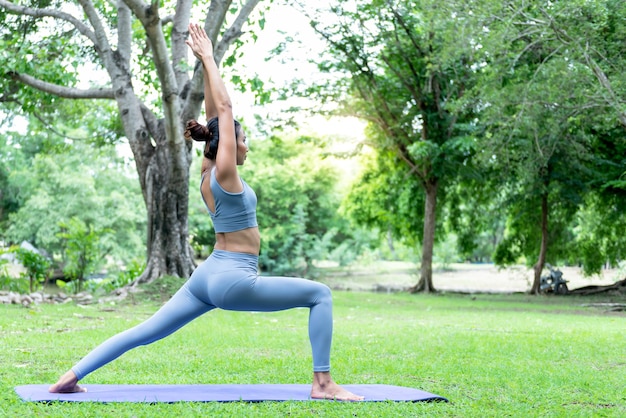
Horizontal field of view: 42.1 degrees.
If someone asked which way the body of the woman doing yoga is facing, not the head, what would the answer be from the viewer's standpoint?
to the viewer's right

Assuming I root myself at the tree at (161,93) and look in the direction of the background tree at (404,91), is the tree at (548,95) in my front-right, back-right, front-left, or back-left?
front-right

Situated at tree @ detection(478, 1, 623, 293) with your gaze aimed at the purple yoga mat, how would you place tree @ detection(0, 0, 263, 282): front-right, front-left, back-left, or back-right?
front-right

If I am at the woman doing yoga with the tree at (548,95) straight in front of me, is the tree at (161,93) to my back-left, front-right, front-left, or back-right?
front-left

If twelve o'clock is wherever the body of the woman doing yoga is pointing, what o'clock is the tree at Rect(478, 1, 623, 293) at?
The tree is roughly at 10 o'clock from the woman doing yoga.

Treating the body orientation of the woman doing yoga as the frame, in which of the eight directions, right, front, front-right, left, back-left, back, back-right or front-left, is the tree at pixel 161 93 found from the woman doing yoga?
left

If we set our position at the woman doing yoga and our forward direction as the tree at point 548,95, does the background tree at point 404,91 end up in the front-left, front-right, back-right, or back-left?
front-left
